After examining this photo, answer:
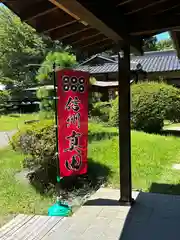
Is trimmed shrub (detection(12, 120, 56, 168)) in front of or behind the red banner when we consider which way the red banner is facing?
behind

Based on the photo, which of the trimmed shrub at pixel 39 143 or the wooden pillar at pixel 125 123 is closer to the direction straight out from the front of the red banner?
the wooden pillar

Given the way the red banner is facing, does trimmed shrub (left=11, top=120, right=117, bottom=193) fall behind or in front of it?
behind

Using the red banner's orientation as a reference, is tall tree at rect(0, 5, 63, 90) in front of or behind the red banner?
behind

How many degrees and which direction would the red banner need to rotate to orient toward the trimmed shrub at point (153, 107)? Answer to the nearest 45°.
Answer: approximately 135° to its left

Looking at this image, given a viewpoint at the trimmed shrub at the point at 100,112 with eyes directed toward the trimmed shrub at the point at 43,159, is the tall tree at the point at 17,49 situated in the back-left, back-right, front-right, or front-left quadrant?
back-right

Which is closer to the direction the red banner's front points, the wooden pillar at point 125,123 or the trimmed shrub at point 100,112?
the wooden pillar

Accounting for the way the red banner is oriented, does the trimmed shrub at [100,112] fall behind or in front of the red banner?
behind

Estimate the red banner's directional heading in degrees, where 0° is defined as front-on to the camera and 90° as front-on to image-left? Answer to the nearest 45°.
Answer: approximately 0°

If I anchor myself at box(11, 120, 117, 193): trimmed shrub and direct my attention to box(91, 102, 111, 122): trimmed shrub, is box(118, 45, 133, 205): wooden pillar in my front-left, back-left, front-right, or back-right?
back-right

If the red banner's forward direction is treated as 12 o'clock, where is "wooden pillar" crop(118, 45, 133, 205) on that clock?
The wooden pillar is roughly at 9 o'clock from the red banner.
